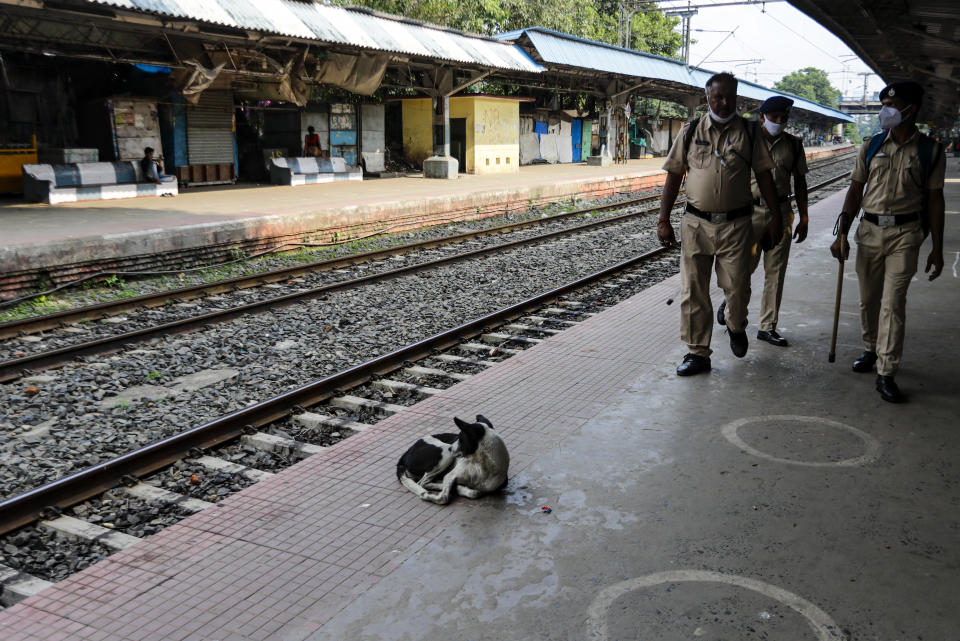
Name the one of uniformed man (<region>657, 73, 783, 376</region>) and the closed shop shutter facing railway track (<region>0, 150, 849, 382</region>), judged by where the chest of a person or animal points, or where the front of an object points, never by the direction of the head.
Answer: the closed shop shutter

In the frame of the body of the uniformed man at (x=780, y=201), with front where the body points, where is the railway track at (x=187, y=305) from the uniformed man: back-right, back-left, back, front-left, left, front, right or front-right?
right

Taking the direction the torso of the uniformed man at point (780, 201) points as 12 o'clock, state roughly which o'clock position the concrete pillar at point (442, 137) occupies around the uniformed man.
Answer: The concrete pillar is roughly at 5 o'clock from the uniformed man.

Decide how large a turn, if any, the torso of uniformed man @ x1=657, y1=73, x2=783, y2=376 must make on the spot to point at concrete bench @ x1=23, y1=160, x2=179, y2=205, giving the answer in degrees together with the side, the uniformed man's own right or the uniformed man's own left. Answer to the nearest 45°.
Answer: approximately 135° to the uniformed man's own right

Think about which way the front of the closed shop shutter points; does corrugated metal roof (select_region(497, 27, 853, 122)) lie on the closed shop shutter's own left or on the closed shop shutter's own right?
on the closed shop shutter's own left

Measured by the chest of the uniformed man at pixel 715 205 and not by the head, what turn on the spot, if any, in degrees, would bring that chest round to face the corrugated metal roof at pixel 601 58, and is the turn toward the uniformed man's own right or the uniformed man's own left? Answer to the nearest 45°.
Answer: approximately 180°
